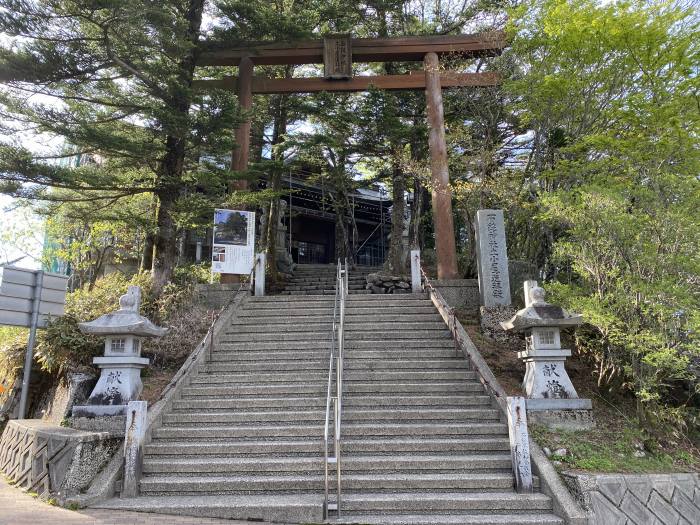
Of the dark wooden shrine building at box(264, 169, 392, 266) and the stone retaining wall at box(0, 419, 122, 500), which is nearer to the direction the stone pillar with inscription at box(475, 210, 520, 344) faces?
the stone retaining wall

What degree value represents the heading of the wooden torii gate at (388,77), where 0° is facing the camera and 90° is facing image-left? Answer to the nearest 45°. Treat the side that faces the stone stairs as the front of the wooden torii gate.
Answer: approximately 0°

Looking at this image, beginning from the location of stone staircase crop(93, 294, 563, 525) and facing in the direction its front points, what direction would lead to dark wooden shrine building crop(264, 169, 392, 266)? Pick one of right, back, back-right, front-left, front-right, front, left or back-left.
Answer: back

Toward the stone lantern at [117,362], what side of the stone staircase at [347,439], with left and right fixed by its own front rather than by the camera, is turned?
right

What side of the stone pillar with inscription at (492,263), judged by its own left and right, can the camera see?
front

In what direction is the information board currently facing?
toward the camera

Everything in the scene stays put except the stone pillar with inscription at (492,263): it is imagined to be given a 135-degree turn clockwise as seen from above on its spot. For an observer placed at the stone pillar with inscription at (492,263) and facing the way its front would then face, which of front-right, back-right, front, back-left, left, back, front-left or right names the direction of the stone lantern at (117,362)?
left

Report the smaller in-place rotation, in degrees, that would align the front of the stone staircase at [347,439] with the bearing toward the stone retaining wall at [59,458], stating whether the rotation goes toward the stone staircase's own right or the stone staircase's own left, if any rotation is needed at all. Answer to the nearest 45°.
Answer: approximately 90° to the stone staircase's own right

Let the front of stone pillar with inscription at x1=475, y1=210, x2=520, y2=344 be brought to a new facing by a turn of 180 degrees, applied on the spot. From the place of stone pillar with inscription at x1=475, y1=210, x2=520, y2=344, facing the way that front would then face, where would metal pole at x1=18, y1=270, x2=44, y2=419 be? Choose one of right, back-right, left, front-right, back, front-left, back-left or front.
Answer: back-left

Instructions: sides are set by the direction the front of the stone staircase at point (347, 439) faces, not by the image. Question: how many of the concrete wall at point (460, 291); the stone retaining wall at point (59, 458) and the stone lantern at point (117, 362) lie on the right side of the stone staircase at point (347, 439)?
2
